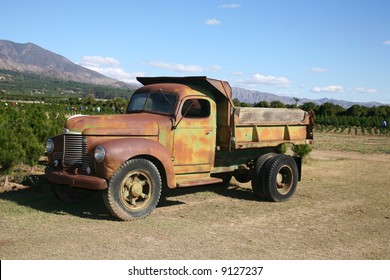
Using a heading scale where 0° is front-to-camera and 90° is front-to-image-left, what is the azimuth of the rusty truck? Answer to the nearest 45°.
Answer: approximately 45°
